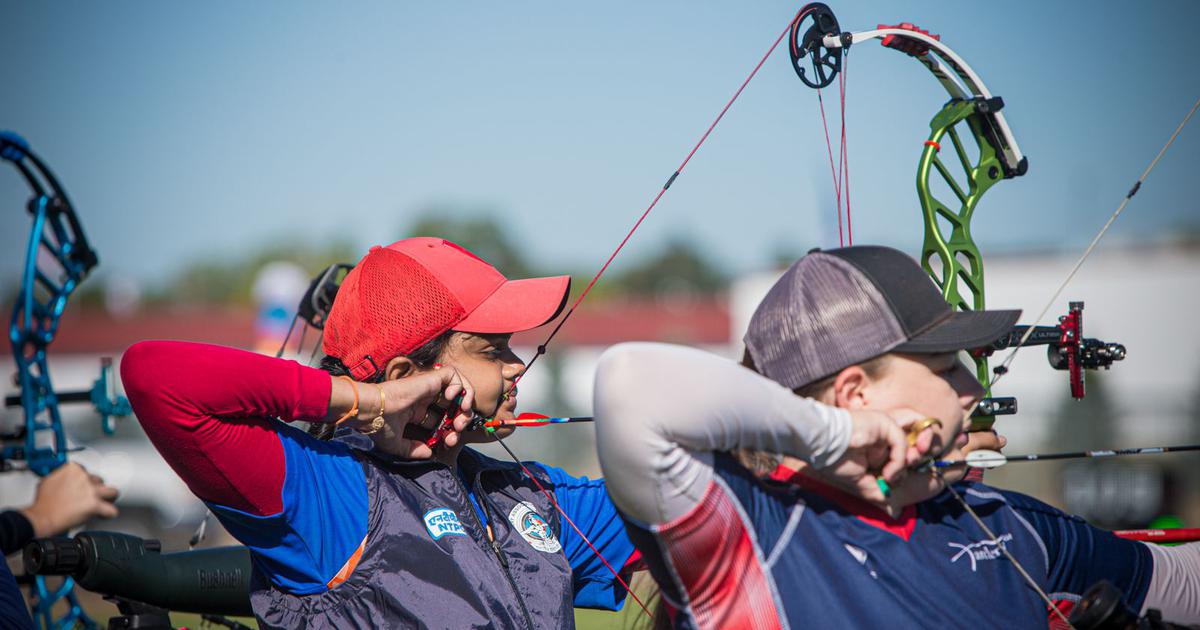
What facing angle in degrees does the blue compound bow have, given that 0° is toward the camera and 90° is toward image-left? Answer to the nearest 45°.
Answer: approximately 270°

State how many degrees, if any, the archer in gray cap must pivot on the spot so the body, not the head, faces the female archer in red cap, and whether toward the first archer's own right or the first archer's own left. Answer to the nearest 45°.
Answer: approximately 135° to the first archer's own right

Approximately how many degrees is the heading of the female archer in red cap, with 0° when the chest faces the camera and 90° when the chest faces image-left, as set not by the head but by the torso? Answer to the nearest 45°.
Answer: approximately 315°

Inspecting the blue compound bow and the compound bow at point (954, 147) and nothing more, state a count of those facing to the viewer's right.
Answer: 2

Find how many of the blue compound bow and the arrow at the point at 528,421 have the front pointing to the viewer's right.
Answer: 2

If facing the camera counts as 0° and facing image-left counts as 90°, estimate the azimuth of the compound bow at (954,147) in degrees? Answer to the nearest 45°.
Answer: approximately 270°

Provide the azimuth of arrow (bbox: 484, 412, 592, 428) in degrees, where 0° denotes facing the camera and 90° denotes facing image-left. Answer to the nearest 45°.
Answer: approximately 270°

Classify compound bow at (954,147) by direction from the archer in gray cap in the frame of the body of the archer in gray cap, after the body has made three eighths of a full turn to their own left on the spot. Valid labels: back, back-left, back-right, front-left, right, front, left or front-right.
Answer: front

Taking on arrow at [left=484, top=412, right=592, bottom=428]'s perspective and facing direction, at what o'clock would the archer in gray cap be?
The archer in gray cap is roughly at 2 o'clock from the arrow.

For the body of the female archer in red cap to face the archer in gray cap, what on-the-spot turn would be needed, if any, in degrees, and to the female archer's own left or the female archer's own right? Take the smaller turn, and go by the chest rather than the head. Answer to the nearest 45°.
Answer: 0° — they already face them

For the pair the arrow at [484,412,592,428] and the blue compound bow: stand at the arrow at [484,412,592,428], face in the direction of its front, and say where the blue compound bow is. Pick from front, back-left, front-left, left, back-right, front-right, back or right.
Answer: back-left
